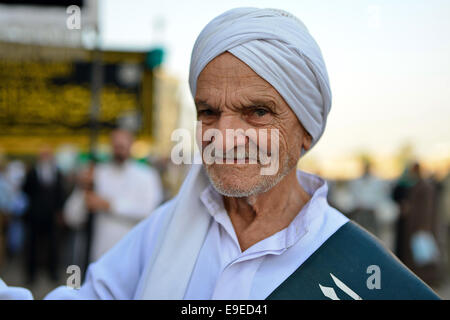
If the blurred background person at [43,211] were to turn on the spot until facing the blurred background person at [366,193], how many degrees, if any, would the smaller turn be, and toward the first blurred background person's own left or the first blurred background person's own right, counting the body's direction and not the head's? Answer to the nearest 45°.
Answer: approximately 90° to the first blurred background person's own left

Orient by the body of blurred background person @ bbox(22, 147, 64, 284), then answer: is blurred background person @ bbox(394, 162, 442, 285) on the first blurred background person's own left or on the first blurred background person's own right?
on the first blurred background person's own left

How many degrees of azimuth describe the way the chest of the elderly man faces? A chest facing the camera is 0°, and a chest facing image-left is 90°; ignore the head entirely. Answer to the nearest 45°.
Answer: approximately 45°

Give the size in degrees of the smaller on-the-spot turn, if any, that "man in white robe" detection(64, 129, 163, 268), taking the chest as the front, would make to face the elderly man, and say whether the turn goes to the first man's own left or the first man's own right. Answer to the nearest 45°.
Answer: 0° — they already face them

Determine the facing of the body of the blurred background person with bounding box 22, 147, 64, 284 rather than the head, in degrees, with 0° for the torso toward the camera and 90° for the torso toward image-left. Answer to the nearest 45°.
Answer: approximately 0°

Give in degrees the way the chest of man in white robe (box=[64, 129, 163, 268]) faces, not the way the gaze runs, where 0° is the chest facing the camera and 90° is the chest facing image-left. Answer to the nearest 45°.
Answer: approximately 0°
